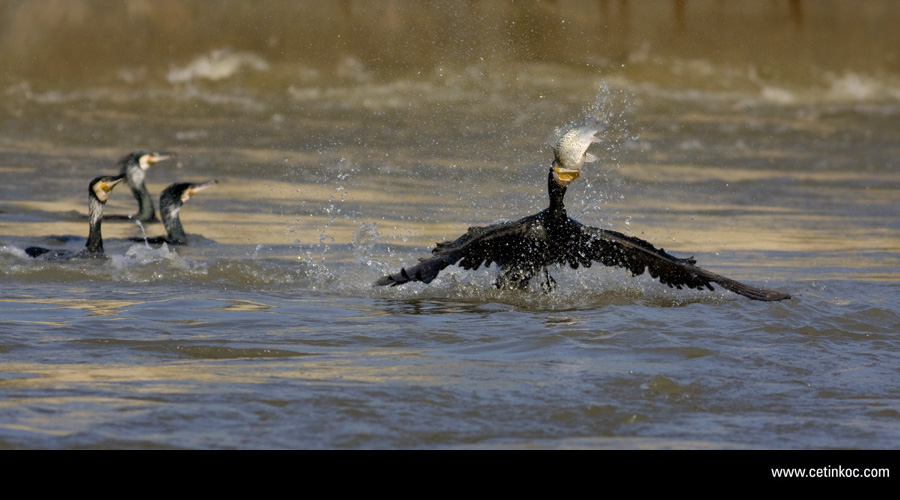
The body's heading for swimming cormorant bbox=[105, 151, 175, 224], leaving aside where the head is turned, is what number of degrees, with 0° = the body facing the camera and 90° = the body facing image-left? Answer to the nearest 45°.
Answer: approximately 270°

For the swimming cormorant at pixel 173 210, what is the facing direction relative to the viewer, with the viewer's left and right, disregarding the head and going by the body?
facing to the right of the viewer

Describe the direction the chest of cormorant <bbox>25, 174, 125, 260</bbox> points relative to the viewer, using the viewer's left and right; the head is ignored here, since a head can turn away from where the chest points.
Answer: facing to the right of the viewer

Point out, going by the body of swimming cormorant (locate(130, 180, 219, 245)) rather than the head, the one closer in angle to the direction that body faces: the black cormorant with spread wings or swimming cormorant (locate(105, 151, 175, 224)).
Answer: the black cormorant with spread wings

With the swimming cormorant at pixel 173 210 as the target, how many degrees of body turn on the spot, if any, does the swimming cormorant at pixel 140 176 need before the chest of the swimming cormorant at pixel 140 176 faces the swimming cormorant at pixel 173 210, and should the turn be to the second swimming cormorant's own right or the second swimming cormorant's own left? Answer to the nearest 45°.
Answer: approximately 90° to the second swimming cormorant's own right

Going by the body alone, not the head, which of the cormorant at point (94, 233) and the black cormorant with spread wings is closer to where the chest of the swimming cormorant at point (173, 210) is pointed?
the black cormorant with spread wings

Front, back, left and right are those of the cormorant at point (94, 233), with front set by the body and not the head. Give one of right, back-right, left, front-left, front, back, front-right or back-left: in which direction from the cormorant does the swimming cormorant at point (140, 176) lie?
left

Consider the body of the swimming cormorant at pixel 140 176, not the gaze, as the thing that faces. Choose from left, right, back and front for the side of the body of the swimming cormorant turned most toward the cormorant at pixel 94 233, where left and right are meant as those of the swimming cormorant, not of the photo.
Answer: right

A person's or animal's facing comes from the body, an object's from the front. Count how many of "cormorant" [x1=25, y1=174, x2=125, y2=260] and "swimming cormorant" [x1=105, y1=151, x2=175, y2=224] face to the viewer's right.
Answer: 2
